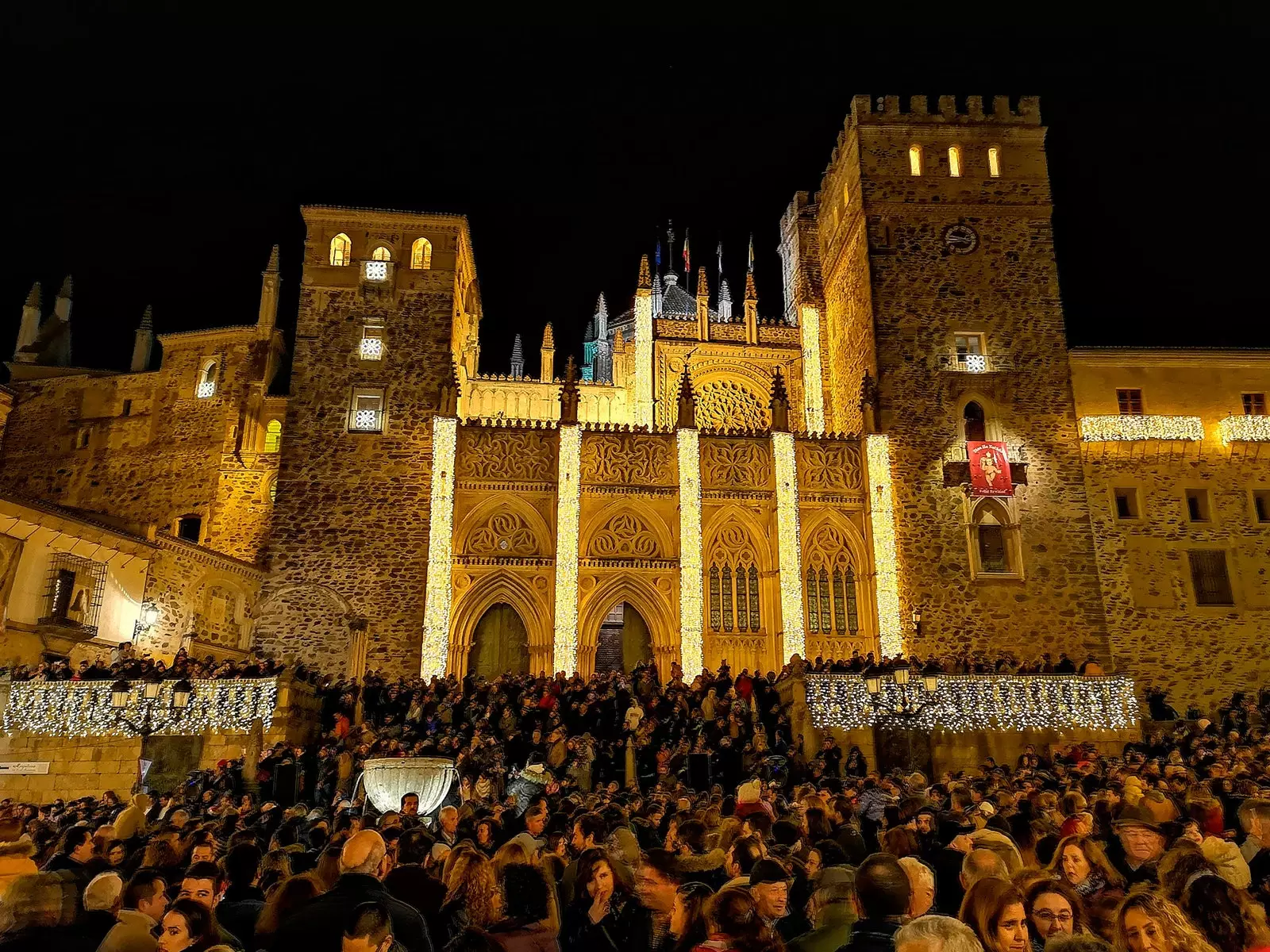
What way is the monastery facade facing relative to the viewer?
toward the camera

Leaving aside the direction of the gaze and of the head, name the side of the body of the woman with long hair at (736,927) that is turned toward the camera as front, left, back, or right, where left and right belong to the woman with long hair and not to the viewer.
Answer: back

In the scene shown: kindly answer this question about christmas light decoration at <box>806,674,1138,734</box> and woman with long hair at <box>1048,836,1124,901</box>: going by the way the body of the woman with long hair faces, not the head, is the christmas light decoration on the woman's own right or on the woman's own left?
on the woman's own right

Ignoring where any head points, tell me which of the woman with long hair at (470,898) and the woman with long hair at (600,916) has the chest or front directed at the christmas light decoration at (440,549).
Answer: the woman with long hair at (470,898)

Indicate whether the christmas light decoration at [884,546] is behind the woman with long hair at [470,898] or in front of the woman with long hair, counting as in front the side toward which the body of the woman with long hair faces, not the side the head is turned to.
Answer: in front

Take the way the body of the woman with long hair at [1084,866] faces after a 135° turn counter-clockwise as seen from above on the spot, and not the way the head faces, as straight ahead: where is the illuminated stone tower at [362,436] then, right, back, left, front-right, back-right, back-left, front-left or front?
back-left

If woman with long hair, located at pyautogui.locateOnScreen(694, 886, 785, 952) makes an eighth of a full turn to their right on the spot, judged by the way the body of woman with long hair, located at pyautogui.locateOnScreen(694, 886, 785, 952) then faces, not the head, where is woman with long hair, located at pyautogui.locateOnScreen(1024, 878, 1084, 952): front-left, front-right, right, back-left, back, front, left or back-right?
front-right

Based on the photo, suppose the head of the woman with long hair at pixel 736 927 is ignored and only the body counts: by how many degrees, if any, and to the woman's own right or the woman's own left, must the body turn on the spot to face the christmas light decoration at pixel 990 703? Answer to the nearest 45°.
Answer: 0° — they already face it

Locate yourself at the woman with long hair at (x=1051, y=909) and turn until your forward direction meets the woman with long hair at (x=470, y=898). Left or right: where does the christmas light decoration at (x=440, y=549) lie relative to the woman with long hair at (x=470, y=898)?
right

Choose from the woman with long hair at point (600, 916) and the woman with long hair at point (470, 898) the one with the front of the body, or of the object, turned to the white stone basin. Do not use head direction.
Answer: the woman with long hair at point (470, 898)

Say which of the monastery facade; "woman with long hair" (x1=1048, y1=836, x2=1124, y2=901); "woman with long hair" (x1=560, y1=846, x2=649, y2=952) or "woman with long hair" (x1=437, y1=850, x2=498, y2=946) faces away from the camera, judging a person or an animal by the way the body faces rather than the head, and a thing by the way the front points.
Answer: "woman with long hair" (x1=437, y1=850, x2=498, y2=946)

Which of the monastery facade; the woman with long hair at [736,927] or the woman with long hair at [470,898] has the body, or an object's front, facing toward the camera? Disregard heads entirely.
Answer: the monastery facade

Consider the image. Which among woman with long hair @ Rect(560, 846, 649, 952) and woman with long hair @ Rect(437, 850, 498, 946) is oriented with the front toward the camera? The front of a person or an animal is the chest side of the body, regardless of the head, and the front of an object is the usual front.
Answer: woman with long hair @ Rect(560, 846, 649, 952)

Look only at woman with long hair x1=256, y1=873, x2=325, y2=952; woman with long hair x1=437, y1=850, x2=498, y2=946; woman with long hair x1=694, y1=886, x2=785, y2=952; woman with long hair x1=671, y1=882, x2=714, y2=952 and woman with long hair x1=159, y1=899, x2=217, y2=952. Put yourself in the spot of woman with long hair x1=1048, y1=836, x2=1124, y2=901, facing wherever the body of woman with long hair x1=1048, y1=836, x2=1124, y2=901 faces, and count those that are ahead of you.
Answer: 5

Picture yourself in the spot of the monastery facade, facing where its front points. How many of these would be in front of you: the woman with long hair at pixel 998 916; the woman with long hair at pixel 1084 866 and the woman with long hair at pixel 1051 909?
3

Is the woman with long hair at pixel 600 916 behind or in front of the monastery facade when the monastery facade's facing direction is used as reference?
in front

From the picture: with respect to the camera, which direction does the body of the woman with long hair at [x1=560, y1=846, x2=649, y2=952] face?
toward the camera

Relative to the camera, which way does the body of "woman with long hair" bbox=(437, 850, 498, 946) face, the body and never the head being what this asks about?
away from the camera
